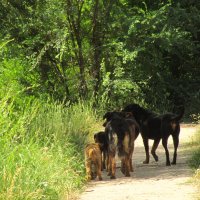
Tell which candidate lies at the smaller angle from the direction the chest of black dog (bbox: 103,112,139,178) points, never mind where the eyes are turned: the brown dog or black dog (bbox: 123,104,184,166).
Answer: the black dog

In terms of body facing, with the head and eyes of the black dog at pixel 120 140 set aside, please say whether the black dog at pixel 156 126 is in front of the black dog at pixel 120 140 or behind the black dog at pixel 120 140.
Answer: in front

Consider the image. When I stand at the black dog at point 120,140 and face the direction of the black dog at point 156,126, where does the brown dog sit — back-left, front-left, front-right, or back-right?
back-left

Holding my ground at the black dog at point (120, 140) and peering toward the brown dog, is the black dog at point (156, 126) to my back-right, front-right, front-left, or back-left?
back-right

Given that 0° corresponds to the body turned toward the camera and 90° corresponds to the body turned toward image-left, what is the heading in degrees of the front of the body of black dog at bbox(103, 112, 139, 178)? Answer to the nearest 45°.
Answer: approximately 180°

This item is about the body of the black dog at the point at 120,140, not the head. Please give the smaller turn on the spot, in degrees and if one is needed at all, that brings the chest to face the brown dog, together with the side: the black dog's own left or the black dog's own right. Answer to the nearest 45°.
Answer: approximately 135° to the black dog's own left
